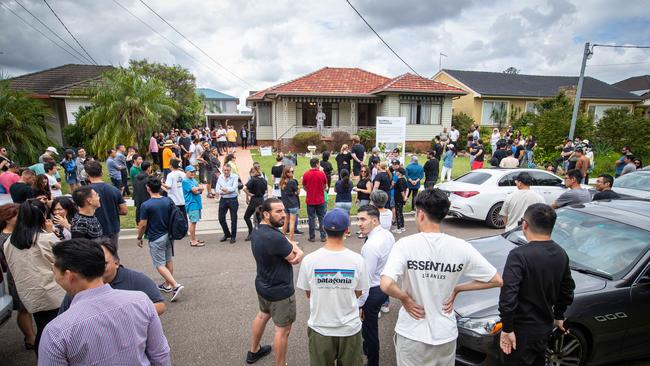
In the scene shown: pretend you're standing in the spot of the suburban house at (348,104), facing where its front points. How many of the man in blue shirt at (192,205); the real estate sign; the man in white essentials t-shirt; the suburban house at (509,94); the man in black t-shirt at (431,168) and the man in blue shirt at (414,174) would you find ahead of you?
5

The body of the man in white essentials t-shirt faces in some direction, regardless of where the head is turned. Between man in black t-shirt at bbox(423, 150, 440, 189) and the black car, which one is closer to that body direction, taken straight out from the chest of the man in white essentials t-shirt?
the man in black t-shirt

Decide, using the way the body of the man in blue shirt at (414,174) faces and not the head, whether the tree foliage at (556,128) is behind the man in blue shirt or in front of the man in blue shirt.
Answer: in front

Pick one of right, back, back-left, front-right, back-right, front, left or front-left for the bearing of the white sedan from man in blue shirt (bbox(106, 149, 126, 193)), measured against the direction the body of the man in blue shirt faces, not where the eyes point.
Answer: front-right

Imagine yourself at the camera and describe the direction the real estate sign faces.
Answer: facing the viewer

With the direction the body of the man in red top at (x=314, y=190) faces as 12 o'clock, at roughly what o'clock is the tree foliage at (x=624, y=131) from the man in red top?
The tree foliage is roughly at 2 o'clock from the man in red top.

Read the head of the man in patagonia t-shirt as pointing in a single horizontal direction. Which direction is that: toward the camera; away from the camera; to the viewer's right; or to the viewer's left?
away from the camera

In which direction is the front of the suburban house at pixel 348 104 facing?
toward the camera

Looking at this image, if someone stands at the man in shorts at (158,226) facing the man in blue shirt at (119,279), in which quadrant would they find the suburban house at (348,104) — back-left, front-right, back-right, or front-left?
back-left

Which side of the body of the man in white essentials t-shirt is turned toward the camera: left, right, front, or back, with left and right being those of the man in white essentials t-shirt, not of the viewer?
back

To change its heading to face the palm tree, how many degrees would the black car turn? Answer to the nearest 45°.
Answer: approximately 45° to its right
